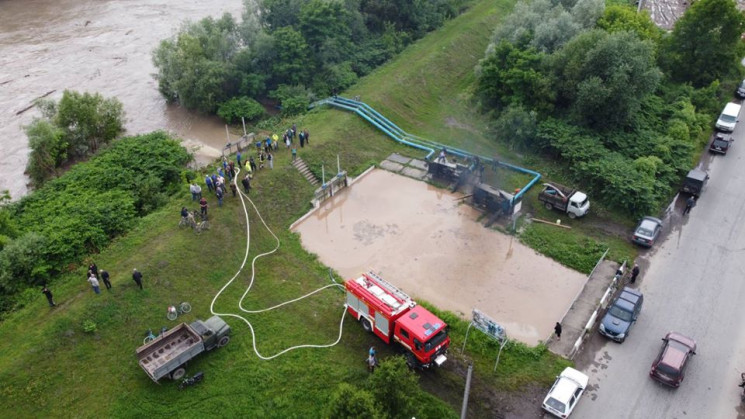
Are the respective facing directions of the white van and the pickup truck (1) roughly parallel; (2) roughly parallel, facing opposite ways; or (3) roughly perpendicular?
roughly perpendicular

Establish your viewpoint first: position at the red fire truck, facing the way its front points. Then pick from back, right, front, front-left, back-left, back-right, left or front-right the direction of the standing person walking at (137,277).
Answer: back-right

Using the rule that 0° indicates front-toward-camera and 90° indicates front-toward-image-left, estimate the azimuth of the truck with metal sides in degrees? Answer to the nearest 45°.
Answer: approximately 225°

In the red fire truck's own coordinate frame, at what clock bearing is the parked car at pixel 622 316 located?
The parked car is roughly at 10 o'clock from the red fire truck.

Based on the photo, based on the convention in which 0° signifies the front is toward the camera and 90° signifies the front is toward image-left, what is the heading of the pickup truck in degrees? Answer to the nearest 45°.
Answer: approximately 315°

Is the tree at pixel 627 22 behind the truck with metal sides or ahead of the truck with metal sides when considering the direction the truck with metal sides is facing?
ahead

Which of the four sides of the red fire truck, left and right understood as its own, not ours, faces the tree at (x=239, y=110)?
back

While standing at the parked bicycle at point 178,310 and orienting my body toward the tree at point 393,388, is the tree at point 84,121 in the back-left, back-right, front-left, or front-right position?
back-left

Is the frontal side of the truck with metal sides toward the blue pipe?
yes

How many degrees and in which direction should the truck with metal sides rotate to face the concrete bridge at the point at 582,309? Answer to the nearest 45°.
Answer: approximately 45° to its right

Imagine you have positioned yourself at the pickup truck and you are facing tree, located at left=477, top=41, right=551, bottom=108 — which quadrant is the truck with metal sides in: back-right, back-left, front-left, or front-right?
back-left

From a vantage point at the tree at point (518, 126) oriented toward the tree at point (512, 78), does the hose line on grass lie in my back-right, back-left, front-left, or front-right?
back-left
